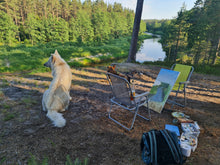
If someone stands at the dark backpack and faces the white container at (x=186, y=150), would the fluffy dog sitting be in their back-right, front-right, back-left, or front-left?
back-left

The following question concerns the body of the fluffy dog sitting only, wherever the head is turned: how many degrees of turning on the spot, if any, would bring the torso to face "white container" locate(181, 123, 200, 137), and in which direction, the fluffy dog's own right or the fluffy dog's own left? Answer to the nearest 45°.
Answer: approximately 135° to the fluffy dog's own right

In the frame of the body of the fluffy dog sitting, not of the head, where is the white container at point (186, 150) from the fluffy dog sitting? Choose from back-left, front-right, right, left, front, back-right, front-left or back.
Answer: back-right

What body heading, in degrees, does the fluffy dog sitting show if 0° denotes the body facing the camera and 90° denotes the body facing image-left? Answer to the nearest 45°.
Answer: approximately 180°

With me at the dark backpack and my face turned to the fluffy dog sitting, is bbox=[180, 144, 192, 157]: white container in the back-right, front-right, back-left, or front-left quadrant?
back-right

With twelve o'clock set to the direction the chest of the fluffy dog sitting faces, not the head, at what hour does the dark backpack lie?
The dark backpack is roughly at 5 o'clock from the fluffy dog sitting.
